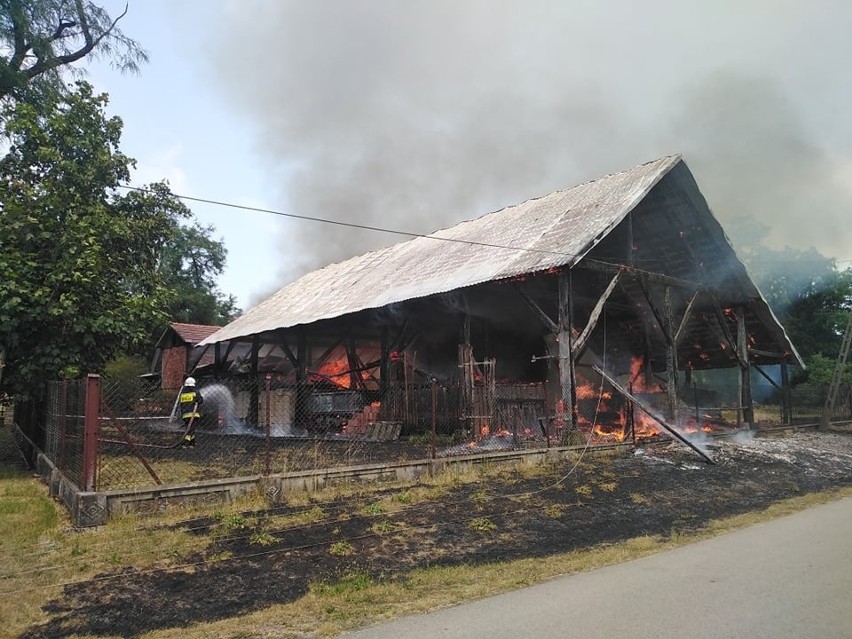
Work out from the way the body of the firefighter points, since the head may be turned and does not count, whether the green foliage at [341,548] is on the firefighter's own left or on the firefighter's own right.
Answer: on the firefighter's own right

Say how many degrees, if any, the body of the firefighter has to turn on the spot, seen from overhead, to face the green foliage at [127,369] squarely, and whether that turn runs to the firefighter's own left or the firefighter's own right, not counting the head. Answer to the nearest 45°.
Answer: approximately 45° to the firefighter's own left

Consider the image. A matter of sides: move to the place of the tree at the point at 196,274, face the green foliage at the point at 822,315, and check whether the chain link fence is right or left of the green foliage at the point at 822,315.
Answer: right

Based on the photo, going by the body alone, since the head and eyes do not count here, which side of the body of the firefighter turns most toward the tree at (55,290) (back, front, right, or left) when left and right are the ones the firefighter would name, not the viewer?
left

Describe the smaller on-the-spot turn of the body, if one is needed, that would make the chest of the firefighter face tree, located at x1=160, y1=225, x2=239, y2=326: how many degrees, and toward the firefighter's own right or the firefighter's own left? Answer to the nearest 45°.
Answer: approximately 45° to the firefighter's own left

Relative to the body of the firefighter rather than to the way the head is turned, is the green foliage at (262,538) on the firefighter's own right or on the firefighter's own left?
on the firefighter's own right

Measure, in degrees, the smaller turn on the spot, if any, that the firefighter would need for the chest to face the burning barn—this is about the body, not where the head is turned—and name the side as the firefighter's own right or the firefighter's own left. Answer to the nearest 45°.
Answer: approximately 45° to the firefighter's own right

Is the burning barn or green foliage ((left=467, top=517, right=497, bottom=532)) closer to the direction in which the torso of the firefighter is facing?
the burning barn

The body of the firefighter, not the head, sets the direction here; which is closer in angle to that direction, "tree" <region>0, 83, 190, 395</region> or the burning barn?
the burning barn

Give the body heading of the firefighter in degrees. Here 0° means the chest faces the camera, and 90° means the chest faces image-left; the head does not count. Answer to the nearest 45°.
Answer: approximately 225°
